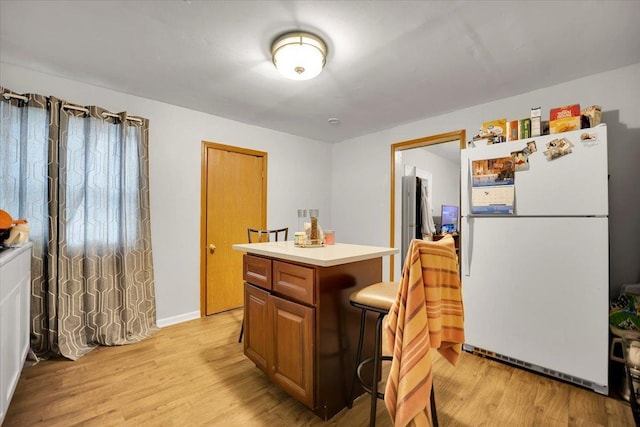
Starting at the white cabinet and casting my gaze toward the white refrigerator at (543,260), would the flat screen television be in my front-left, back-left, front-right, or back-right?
front-left

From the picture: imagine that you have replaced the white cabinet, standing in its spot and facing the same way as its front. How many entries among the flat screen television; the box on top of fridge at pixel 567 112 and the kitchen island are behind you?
0

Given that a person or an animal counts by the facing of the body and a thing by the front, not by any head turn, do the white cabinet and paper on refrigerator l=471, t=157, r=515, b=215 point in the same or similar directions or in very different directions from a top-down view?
very different directions

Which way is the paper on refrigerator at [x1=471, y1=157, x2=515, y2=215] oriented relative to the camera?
toward the camera

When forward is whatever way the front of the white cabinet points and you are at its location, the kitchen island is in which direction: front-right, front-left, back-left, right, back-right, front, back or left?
front-right

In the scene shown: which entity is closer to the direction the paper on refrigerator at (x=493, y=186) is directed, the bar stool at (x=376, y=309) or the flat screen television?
the bar stool

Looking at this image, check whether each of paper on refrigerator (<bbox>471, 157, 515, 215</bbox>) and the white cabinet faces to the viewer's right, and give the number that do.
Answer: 1

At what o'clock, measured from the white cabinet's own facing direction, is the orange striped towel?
The orange striped towel is roughly at 2 o'clock from the white cabinet.

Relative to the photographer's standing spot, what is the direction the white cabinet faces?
facing to the right of the viewer

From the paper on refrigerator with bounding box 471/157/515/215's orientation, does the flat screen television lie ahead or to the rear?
to the rear

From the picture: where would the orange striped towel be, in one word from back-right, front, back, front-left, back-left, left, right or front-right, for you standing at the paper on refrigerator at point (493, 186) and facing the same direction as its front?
front

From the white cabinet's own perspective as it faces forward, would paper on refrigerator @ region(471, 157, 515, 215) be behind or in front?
in front

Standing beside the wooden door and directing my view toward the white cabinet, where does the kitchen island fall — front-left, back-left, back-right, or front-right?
front-left

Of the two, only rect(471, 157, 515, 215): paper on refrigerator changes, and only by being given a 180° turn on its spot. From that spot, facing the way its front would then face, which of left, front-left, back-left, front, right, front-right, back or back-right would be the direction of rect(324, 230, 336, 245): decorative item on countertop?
back-left
